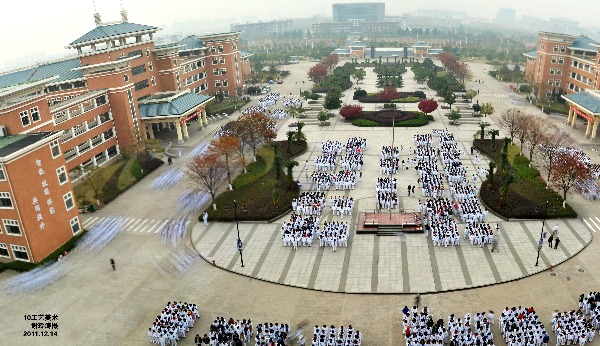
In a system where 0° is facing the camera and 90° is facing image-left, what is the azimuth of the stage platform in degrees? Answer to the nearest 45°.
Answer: approximately 0°

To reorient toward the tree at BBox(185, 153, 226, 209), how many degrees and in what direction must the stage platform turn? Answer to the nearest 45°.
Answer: approximately 90° to its right

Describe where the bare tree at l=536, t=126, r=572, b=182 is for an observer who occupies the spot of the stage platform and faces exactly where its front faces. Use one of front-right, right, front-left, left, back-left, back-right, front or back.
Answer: back-left

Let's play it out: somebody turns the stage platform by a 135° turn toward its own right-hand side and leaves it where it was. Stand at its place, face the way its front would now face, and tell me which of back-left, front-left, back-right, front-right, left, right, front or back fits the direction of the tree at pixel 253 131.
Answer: front

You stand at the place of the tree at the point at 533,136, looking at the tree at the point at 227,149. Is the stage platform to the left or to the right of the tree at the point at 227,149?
left

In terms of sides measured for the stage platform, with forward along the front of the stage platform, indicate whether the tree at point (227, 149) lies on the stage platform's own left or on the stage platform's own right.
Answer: on the stage platform's own right

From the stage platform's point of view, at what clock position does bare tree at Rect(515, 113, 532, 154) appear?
The bare tree is roughly at 7 o'clock from the stage platform.

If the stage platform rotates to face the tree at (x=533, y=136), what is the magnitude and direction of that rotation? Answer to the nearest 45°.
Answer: approximately 135° to its left
